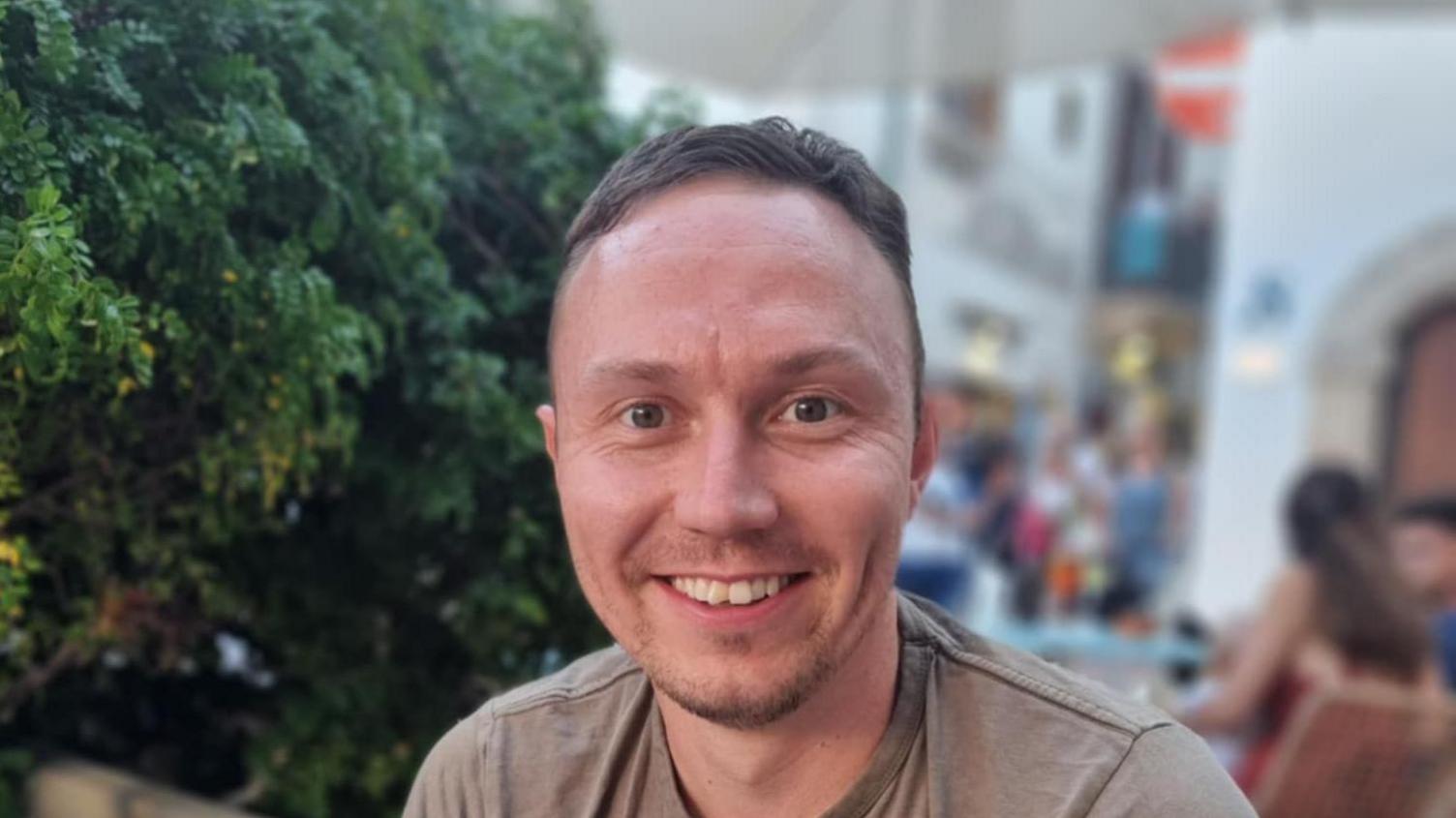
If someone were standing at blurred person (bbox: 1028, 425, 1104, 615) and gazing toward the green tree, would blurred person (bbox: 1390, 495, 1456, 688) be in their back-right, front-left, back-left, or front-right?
front-left

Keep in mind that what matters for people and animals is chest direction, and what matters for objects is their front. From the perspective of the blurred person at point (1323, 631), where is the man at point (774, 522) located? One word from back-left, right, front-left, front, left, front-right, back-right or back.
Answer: back-left

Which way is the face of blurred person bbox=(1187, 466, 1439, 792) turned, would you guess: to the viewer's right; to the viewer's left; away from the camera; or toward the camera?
away from the camera

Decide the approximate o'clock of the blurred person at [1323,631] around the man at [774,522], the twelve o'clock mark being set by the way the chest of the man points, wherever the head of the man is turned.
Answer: The blurred person is roughly at 7 o'clock from the man.

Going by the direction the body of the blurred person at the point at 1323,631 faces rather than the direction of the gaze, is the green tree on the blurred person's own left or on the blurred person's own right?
on the blurred person's own left

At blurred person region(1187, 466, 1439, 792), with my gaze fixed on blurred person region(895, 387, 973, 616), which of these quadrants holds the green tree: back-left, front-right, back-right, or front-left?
back-left

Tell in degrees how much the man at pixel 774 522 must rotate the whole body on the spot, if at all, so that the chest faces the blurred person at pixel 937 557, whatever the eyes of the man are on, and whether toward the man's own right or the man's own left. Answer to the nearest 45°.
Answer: approximately 180°

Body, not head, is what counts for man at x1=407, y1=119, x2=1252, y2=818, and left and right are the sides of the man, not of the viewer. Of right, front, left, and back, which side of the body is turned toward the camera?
front

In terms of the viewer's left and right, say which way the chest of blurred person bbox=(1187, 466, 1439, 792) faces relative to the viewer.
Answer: facing away from the viewer and to the left of the viewer

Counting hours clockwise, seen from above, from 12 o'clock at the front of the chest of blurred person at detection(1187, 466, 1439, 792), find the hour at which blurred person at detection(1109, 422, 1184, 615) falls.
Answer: blurred person at detection(1109, 422, 1184, 615) is roughly at 1 o'clock from blurred person at detection(1187, 466, 1439, 792).

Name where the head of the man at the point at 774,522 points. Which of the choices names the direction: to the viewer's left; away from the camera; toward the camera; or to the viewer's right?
toward the camera
